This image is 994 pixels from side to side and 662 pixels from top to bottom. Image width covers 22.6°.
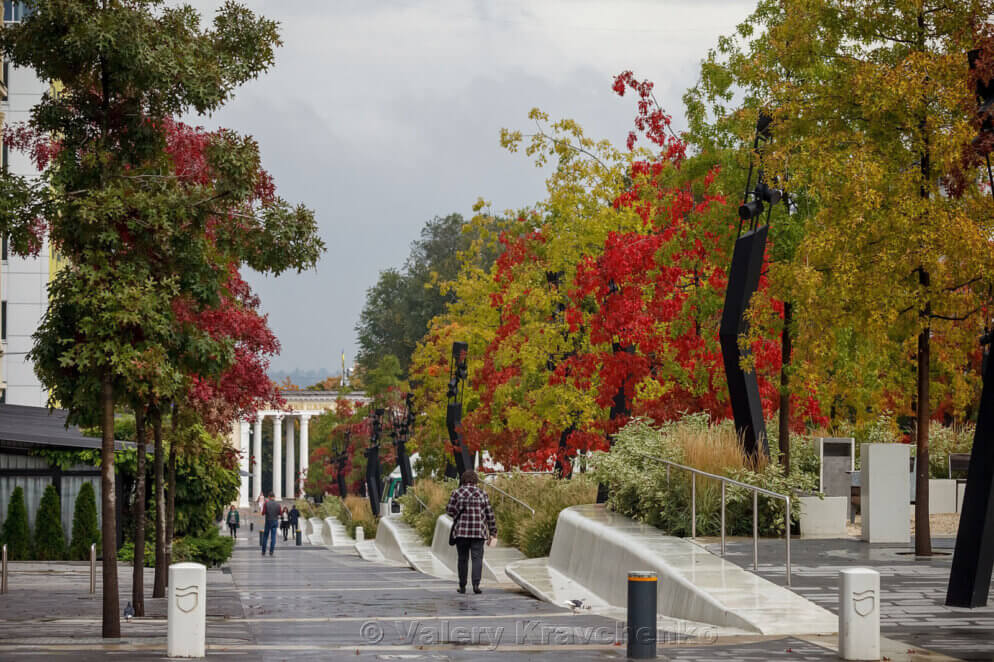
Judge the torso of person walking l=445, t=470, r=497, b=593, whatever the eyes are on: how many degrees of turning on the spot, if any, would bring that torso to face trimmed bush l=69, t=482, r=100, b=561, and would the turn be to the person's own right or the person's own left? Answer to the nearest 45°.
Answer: approximately 45° to the person's own left

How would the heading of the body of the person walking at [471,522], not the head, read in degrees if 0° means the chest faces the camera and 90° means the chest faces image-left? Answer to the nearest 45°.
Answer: approximately 180°

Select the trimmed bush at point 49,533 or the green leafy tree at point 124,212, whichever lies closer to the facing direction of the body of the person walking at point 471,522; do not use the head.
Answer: the trimmed bush

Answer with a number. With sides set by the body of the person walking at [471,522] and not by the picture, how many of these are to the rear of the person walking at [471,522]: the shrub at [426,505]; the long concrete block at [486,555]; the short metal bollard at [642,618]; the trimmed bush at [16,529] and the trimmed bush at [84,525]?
1

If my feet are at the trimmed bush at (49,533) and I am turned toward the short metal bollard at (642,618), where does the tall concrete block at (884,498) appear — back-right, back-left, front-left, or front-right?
front-left

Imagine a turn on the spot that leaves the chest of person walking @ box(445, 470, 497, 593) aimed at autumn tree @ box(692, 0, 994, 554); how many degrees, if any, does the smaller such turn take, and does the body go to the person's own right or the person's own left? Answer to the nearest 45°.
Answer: approximately 90° to the person's own right

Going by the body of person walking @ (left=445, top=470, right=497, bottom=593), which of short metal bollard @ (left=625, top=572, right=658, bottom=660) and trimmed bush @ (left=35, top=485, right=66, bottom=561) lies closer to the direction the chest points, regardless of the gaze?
the trimmed bush

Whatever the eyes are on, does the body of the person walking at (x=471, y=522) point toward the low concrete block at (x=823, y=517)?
no

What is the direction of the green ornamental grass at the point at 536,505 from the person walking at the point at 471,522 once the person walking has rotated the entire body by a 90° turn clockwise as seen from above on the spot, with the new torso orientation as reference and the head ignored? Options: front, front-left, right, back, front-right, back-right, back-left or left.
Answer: left

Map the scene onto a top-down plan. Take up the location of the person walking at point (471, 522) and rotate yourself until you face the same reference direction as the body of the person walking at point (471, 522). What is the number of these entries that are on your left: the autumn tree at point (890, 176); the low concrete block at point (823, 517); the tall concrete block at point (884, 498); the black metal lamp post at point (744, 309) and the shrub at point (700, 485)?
0

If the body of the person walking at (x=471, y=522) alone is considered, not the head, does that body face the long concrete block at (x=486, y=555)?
yes

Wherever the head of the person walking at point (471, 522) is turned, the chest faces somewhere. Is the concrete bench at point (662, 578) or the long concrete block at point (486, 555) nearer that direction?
the long concrete block
